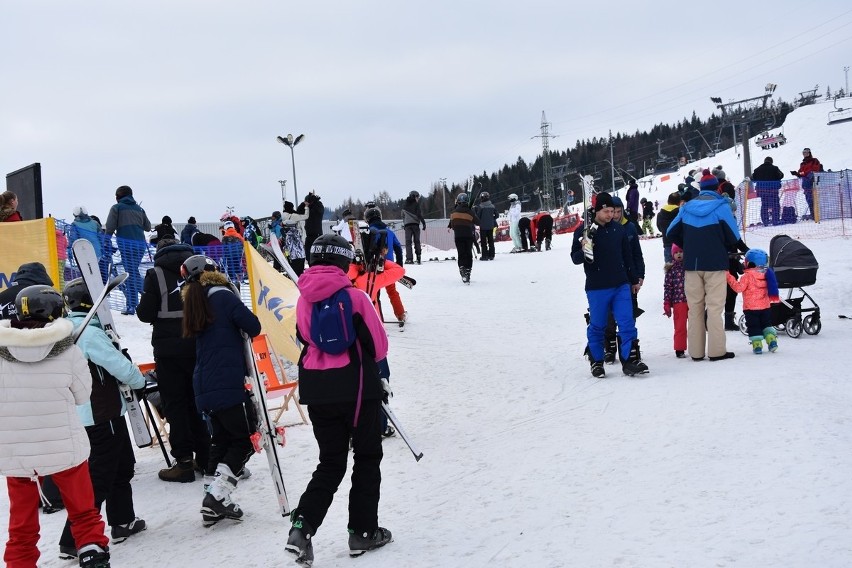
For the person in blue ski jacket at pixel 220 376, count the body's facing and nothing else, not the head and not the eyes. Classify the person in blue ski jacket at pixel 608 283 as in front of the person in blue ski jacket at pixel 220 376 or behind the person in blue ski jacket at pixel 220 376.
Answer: in front

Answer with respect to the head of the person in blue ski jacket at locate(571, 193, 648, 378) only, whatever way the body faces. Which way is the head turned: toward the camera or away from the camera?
toward the camera

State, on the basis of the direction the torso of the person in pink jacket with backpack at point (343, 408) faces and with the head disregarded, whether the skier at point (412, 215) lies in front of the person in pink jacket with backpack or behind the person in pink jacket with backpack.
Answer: in front

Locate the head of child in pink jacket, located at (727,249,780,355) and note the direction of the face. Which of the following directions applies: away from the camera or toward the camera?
away from the camera

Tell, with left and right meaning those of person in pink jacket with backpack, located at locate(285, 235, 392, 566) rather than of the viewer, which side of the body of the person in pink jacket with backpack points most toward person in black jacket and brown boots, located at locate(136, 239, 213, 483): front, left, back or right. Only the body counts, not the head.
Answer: left

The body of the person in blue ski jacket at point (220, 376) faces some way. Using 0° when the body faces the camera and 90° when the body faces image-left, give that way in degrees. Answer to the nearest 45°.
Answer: approximately 225°

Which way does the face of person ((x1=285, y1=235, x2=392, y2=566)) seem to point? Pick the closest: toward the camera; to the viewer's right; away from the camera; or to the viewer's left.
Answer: away from the camera

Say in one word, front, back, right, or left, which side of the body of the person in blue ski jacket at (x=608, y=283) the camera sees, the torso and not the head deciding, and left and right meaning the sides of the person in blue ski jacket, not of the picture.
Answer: front

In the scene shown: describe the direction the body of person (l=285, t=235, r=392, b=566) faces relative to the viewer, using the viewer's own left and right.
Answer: facing away from the viewer and to the right of the viewer

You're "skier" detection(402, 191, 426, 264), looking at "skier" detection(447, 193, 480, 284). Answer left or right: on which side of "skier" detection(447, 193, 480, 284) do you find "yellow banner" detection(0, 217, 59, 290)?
right

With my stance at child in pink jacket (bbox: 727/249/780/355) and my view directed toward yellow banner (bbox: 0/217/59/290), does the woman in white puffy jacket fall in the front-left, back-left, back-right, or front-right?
front-left
